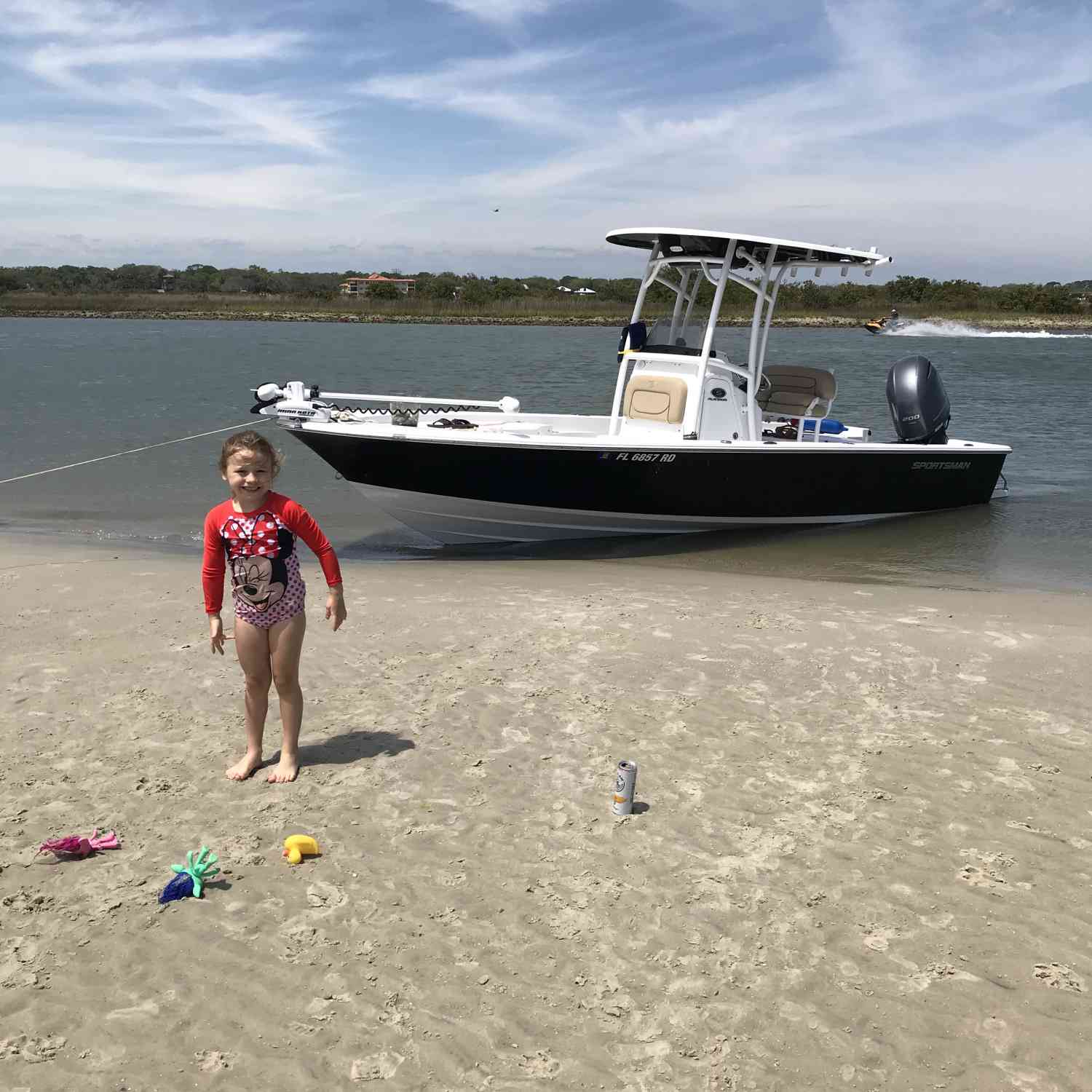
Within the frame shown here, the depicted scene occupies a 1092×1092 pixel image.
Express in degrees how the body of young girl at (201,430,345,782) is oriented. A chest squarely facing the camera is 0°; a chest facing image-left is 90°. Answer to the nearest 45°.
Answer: approximately 0°

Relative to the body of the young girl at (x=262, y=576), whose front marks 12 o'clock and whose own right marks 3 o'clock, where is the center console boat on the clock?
The center console boat is roughly at 7 o'clock from the young girl.

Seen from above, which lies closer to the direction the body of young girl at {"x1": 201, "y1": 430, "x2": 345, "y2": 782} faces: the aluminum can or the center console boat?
the aluminum can

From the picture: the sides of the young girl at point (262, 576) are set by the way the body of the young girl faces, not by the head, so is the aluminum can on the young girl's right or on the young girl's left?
on the young girl's left

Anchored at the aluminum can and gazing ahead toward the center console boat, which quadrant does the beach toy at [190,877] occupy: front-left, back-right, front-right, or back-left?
back-left
